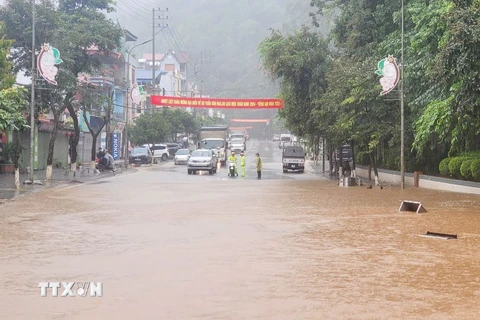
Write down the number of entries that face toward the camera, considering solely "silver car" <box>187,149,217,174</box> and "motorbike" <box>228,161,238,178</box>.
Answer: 2

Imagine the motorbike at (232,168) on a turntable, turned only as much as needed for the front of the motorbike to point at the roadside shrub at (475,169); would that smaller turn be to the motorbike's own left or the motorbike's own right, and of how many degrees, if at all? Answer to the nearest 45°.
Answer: approximately 45° to the motorbike's own left

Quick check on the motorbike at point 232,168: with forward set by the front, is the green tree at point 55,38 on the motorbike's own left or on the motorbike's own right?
on the motorbike's own right

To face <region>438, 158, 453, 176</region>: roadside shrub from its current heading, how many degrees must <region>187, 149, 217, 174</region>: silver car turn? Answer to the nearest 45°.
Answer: approximately 45° to its left

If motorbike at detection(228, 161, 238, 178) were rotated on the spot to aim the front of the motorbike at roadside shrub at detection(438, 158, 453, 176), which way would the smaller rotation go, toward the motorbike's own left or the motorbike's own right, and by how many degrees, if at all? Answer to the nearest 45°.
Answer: approximately 45° to the motorbike's own left

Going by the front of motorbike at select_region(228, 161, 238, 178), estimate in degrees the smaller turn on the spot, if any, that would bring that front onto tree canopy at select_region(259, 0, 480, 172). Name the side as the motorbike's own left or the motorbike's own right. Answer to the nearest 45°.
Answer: approximately 45° to the motorbike's own left

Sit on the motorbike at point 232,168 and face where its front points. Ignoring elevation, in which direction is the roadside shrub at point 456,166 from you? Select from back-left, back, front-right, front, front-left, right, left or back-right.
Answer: front-left

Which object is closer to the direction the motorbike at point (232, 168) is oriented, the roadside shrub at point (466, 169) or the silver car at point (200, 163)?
the roadside shrub

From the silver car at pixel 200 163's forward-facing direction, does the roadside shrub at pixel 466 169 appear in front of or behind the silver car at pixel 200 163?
in front

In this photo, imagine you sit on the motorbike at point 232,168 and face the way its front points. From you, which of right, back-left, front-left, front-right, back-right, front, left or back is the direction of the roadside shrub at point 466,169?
front-left

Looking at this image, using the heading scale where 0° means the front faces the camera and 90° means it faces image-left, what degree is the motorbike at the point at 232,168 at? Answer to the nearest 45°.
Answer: approximately 0°

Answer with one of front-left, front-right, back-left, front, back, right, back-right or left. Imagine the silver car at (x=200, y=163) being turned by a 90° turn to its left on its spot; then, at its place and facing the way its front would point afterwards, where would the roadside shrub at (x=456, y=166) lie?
front-right

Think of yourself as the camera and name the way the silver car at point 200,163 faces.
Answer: facing the viewer
